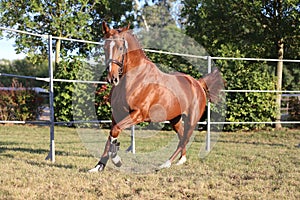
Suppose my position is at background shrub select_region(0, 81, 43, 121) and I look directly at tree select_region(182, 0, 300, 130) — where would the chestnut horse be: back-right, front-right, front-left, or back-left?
front-right

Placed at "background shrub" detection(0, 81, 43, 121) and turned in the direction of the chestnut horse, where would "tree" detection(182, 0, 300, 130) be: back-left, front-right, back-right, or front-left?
front-left

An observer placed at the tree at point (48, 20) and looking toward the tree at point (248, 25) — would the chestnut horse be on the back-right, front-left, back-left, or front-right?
front-right

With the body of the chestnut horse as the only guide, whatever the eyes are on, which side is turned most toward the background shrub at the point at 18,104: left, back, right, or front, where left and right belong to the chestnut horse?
right

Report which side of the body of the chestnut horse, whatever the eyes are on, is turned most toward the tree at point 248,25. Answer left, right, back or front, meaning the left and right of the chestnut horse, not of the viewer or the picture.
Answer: back

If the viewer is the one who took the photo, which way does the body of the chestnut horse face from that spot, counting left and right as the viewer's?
facing the viewer and to the left of the viewer
